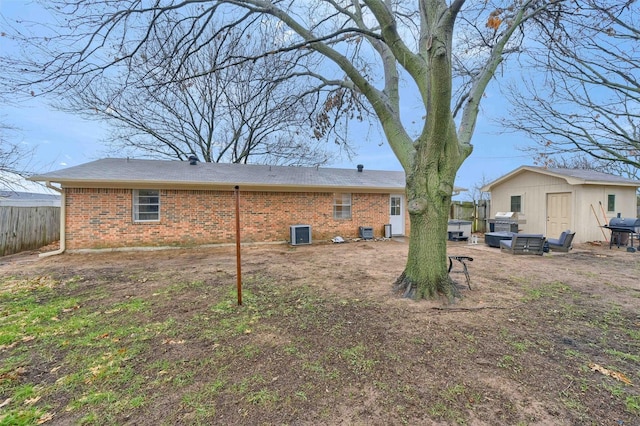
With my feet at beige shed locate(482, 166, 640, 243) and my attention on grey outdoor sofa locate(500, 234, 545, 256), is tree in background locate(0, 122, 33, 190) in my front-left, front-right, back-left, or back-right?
front-right

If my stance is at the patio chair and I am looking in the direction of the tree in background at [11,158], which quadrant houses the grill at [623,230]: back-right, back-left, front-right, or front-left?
back-right

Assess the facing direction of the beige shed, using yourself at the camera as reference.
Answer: facing the viewer and to the left of the viewer

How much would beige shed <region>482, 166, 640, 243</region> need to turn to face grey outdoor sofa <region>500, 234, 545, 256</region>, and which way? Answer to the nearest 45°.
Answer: approximately 45° to its left

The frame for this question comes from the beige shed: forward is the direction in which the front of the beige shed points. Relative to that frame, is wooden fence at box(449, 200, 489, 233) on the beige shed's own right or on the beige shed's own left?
on the beige shed's own right

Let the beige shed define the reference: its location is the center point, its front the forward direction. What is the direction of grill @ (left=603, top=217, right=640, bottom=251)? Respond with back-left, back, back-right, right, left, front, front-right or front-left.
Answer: left

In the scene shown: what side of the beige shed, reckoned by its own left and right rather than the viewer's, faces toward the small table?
front

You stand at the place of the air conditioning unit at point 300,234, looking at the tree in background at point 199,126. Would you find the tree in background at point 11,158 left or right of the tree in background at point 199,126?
left

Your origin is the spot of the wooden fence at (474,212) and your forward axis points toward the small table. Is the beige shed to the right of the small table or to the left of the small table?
left

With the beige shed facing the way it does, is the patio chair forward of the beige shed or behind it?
forward
